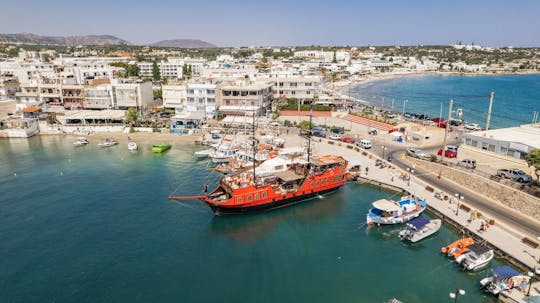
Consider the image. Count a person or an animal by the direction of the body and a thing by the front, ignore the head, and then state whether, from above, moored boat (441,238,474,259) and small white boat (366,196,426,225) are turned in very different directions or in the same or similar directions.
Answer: same or similar directions

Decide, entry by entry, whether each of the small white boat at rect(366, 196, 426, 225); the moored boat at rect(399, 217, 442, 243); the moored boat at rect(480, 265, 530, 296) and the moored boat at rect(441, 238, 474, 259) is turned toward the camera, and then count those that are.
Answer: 0

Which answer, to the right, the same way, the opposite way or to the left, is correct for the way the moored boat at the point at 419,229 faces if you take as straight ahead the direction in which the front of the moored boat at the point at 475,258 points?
the same way

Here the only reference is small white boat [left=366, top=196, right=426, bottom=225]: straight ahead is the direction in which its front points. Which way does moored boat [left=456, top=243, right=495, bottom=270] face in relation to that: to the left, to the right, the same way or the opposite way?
the same way

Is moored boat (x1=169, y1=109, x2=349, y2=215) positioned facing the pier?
no

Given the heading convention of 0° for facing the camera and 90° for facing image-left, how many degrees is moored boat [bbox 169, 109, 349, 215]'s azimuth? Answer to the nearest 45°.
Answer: approximately 45°

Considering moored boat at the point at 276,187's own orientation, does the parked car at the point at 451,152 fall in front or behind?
behind

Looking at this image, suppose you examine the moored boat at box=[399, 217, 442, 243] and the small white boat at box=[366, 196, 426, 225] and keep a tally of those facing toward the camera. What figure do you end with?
0
